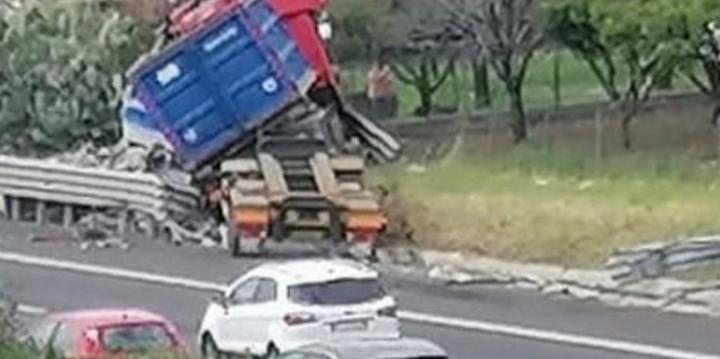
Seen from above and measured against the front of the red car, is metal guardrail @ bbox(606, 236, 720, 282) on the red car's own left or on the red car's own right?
on the red car's own right

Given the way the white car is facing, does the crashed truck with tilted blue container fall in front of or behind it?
in front

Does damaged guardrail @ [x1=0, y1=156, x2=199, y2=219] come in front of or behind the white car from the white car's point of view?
in front

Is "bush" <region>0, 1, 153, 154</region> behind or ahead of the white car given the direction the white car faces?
ahead

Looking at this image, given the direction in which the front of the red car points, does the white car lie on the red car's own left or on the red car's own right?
on the red car's own right

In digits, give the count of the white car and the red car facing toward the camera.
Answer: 0

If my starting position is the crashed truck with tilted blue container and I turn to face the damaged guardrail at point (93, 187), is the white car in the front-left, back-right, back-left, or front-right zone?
back-left

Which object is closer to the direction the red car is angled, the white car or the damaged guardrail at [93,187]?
the damaged guardrail

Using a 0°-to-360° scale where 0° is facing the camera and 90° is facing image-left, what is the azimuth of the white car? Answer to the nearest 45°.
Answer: approximately 135°
